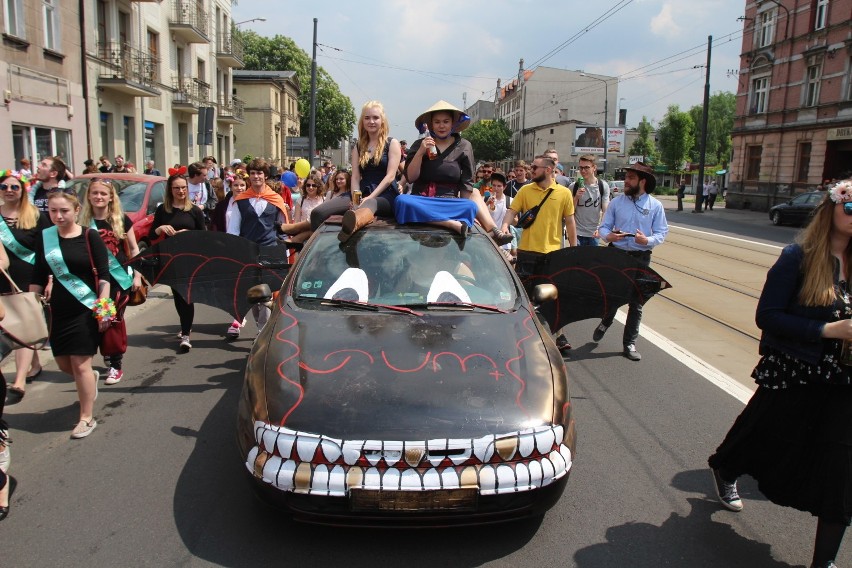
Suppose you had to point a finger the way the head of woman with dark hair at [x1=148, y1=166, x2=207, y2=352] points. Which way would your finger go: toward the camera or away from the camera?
toward the camera

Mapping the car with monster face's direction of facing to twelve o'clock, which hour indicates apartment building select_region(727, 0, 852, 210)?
The apartment building is roughly at 7 o'clock from the car with monster face.

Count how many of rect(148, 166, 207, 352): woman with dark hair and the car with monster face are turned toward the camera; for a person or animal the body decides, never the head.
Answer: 2

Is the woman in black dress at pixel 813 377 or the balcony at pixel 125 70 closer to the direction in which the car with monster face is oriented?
the woman in black dress

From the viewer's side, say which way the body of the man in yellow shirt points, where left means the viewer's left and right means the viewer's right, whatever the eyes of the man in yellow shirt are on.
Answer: facing the viewer and to the left of the viewer

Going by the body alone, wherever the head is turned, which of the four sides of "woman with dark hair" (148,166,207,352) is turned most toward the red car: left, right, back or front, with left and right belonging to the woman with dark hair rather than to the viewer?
back

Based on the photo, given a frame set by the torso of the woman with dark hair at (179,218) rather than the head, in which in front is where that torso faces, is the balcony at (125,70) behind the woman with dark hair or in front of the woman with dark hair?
behind

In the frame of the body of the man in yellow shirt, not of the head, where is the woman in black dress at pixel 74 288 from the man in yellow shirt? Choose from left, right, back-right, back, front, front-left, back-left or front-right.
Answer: front

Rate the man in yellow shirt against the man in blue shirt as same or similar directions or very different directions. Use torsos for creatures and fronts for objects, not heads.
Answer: same or similar directions

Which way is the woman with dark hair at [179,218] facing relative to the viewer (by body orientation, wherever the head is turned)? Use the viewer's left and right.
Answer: facing the viewer

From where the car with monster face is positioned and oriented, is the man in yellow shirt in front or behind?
behind

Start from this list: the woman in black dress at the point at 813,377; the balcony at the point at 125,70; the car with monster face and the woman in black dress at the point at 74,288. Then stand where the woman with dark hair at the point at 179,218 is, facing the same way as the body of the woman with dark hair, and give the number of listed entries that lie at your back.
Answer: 1

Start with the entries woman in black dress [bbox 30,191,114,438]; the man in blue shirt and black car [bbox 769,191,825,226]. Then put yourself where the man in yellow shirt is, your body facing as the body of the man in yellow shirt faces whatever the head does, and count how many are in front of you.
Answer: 1
